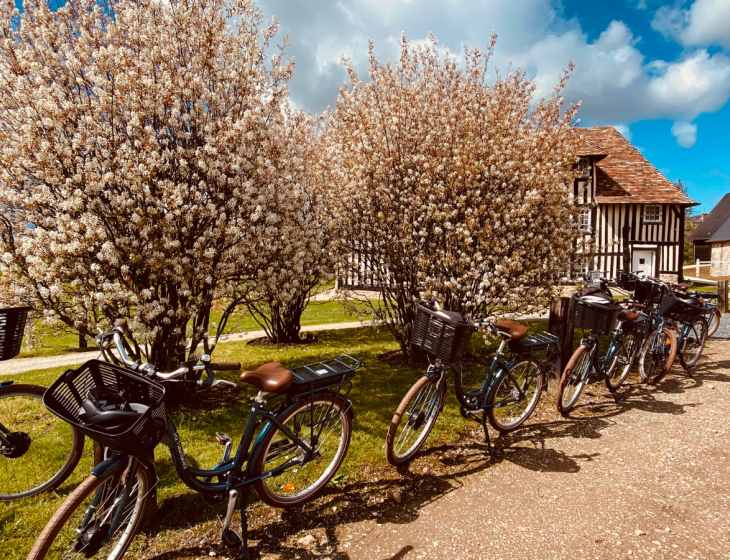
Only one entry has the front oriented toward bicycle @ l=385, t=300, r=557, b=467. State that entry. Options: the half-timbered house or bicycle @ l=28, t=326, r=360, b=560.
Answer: the half-timbered house

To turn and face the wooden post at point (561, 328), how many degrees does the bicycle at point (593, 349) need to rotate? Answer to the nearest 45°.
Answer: approximately 90° to its right

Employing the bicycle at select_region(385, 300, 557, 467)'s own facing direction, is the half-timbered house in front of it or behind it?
behind

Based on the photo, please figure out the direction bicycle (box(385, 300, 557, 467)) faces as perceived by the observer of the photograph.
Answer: facing the viewer and to the left of the viewer

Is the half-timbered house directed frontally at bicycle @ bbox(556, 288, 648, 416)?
yes

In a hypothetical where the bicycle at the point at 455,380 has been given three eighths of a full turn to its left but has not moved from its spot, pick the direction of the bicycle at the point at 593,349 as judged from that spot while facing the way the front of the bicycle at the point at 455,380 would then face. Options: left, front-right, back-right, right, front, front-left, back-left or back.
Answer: front-left

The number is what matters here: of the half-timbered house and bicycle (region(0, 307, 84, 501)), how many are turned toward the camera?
1

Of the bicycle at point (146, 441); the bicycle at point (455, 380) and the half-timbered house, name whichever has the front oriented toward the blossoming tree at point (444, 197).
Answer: the half-timbered house

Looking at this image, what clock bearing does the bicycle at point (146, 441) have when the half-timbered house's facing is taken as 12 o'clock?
The bicycle is roughly at 12 o'clock from the half-timbered house.

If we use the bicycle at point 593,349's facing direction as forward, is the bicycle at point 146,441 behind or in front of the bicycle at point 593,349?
in front
